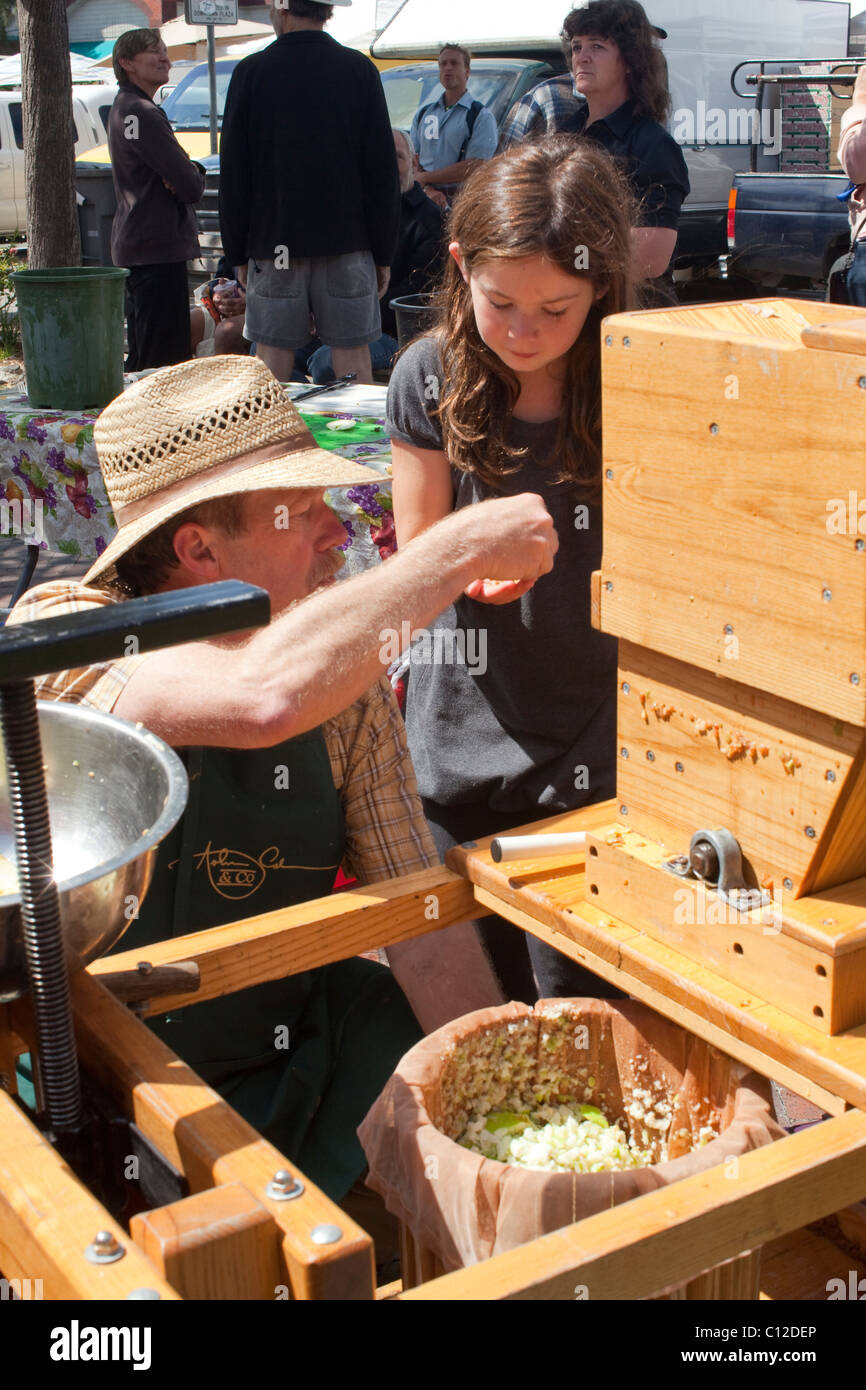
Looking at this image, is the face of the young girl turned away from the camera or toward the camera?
toward the camera

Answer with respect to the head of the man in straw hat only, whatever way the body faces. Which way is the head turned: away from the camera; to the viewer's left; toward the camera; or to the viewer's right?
to the viewer's right

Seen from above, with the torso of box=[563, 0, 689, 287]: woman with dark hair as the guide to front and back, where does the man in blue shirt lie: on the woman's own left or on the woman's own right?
on the woman's own right

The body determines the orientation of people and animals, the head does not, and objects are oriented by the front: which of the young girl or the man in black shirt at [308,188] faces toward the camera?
the young girl

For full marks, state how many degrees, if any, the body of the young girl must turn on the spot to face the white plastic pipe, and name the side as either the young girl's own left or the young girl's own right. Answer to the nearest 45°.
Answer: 0° — they already face it

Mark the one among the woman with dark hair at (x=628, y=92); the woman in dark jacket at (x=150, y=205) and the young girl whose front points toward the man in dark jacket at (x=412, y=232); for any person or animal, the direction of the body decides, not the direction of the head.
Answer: the woman in dark jacket at (x=150, y=205)

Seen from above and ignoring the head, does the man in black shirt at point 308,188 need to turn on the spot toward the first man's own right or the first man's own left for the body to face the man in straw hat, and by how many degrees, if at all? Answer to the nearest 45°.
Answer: approximately 180°

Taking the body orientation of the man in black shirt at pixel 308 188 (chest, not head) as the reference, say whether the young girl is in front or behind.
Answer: behind

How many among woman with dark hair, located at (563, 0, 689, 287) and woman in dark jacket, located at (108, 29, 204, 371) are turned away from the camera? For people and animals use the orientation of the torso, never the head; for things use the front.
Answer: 0

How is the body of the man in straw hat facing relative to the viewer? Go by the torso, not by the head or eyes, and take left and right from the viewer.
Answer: facing the viewer and to the right of the viewer

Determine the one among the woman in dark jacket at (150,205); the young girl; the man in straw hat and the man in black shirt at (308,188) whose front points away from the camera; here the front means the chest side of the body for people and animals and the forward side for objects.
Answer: the man in black shirt

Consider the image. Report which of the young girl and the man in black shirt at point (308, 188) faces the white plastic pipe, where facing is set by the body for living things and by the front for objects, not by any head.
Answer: the young girl

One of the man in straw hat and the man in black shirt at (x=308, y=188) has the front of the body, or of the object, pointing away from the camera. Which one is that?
the man in black shirt

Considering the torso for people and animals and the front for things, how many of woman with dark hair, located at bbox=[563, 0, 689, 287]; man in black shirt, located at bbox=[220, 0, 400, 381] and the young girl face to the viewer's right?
0

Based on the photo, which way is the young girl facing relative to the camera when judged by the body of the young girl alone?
toward the camera

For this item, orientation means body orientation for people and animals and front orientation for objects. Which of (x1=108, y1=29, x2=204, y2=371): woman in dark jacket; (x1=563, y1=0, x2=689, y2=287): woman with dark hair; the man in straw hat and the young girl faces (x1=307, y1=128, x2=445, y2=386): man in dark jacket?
(x1=108, y1=29, x2=204, y2=371): woman in dark jacket

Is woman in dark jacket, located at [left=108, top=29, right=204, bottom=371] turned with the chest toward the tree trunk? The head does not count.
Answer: no
